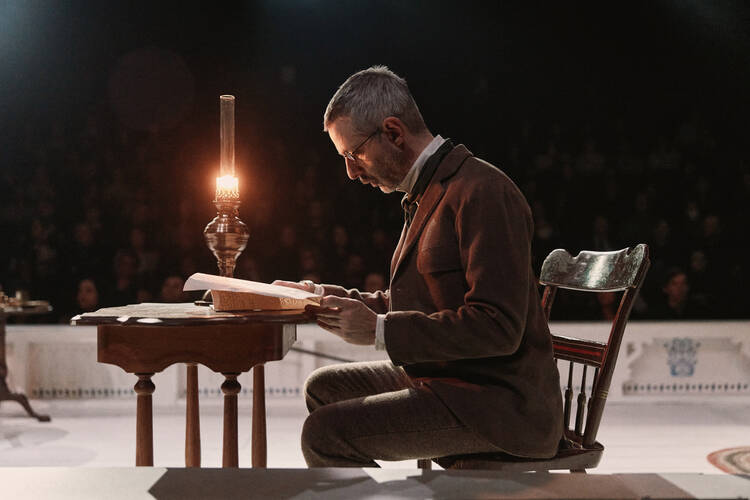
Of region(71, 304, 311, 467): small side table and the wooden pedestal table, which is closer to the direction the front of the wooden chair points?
the small side table

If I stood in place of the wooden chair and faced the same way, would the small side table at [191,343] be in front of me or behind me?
in front

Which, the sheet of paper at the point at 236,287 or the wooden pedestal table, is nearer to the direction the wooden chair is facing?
the sheet of paper

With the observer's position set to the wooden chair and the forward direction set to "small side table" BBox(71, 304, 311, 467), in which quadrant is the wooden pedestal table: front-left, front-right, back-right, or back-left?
front-right

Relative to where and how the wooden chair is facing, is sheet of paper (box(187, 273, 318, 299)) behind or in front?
in front

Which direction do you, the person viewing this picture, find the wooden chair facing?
facing the viewer and to the left of the viewer
